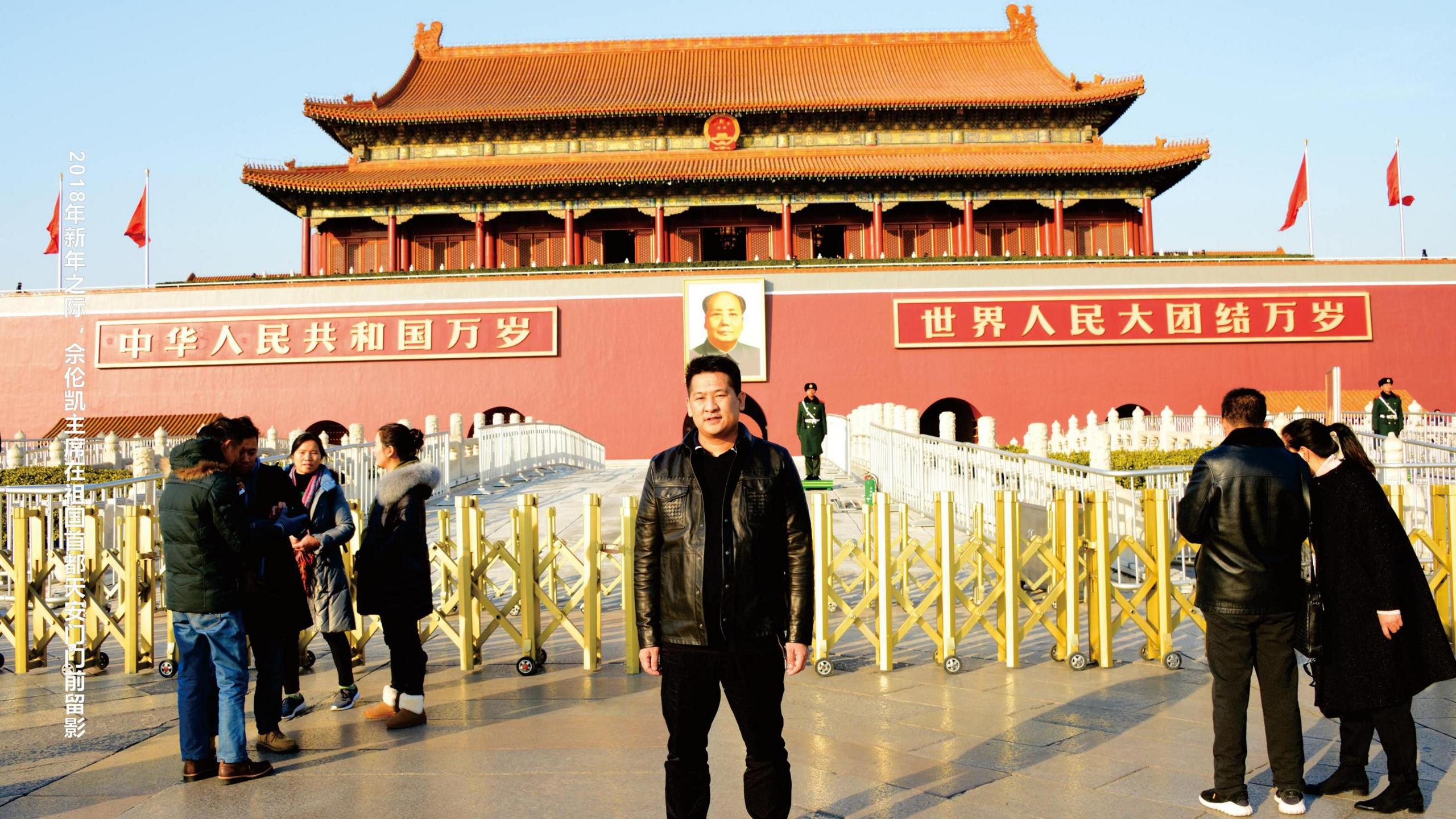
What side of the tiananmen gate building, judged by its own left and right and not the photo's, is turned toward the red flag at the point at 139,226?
right

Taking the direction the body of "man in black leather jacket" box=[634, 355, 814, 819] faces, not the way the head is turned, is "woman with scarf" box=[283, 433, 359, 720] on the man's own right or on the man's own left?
on the man's own right

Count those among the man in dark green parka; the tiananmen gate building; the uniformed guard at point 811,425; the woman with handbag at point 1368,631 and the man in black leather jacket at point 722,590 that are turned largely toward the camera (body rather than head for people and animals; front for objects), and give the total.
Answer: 3

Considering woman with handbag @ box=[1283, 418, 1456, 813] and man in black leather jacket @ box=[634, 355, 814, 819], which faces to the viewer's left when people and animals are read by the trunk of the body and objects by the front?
the woman with handbag

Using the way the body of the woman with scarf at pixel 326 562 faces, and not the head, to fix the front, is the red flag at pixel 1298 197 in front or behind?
behind

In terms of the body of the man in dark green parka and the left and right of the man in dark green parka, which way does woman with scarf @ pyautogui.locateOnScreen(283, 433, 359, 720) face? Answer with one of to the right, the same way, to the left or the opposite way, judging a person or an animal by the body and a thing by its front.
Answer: the opposite way

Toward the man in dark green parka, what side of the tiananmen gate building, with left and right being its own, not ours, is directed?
front

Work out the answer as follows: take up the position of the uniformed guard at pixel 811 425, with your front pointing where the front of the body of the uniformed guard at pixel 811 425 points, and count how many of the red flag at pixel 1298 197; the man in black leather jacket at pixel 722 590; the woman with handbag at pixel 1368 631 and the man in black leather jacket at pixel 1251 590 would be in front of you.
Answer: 3

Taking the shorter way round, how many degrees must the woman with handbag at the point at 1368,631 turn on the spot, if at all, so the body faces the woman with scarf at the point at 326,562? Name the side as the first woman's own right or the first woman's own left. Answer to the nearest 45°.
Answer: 0° — they already face them

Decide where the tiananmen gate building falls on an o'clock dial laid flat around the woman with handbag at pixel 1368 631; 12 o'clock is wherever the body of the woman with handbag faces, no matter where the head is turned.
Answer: The tiananmen gate building is roughly at 2 o'clock from the woman with handbag.

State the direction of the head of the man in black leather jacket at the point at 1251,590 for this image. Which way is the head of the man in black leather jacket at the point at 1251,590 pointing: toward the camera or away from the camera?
away from the camera

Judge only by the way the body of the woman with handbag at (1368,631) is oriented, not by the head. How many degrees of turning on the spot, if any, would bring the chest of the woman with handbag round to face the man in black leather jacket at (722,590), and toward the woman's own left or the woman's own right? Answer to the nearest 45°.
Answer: approximately 45° to the woman's own left
